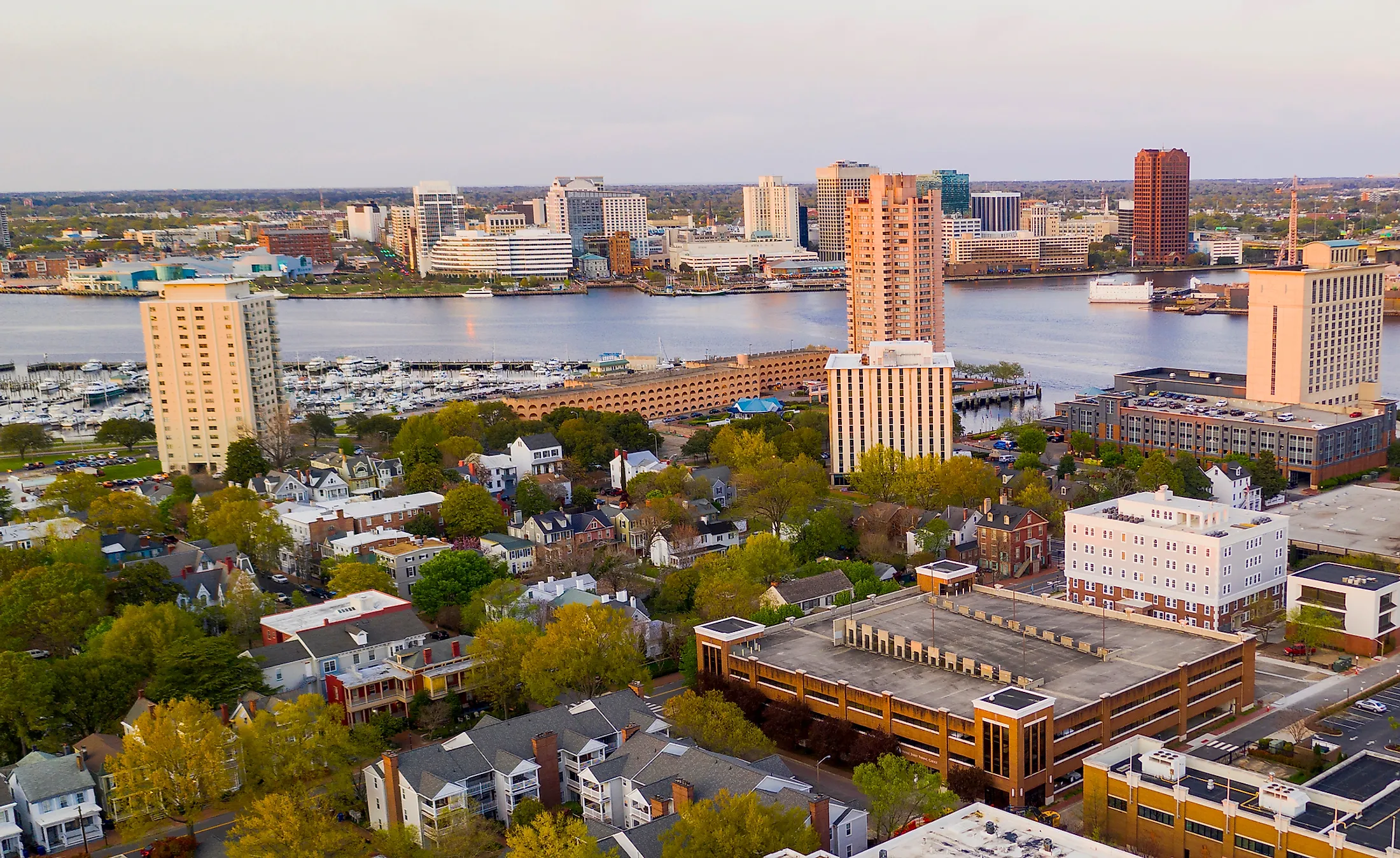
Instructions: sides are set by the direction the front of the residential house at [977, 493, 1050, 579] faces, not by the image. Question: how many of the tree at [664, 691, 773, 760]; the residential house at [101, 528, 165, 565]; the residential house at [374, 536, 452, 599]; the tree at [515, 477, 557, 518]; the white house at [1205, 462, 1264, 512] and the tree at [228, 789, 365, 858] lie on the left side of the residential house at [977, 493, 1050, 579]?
1

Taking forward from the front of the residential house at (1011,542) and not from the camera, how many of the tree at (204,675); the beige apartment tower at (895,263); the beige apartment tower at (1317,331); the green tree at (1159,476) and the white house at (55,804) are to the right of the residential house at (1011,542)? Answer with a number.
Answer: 2

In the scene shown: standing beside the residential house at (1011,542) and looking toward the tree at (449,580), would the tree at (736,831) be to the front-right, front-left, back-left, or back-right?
front-left

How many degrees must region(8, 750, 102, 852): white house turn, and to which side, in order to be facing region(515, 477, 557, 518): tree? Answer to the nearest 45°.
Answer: approximately 90° to its left

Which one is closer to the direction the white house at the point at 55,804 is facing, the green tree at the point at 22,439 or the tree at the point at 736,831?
the tree

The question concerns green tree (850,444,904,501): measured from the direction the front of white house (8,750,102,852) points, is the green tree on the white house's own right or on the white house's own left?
on the white house's own left

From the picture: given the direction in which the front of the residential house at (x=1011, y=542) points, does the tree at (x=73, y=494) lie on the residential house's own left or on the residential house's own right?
on the residential house's own right

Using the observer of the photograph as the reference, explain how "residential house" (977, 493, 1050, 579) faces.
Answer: facing the viewer and to the right of the viewer

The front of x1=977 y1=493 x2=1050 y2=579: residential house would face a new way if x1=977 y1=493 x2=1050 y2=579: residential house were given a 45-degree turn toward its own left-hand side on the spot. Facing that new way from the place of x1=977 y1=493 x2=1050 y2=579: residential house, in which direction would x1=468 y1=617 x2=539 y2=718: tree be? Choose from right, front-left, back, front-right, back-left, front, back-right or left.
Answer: back-right

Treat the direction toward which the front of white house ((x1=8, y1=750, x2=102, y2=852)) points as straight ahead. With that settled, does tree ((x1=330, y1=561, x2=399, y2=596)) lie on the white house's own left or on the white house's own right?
on the white house's own left

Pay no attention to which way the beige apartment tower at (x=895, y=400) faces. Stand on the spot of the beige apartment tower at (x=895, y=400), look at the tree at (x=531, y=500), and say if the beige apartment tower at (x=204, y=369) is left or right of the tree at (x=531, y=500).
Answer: right

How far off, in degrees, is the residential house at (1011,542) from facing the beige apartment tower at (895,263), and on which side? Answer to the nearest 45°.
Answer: approximately 135° to its left

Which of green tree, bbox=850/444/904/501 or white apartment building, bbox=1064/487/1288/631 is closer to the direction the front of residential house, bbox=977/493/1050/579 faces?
the white apartment building

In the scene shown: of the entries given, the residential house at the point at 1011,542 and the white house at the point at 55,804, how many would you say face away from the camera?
0
